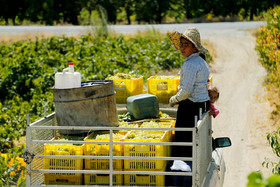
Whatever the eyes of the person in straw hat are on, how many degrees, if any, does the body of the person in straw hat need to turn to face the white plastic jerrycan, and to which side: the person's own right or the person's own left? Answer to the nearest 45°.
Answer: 0° — they already face it

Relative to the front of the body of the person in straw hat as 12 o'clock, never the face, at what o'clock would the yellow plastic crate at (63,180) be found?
The yellow plastic crate is roughly at 11 o'clock from the person in straw hat.

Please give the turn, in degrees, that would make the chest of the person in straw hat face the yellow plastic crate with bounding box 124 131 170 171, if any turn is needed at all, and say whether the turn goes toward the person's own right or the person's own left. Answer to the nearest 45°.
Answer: approximately 45° to the person's own left

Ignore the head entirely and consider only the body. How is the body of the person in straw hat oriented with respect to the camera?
to the viewer's left

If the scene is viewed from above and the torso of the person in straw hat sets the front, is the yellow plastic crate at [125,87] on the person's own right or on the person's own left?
on the person's own right

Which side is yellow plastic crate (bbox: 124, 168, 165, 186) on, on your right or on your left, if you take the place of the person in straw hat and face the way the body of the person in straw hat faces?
on your left
